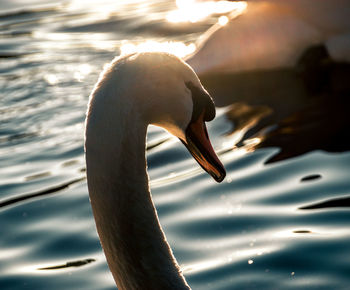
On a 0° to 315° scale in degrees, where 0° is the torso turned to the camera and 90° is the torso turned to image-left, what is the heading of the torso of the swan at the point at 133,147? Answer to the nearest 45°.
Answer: approximately 270°

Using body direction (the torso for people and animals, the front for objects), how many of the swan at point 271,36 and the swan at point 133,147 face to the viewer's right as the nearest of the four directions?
2

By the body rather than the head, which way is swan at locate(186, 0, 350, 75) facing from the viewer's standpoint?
to the viewer's right

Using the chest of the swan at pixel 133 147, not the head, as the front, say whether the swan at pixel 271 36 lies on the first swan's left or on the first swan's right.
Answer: on the first swan's left
